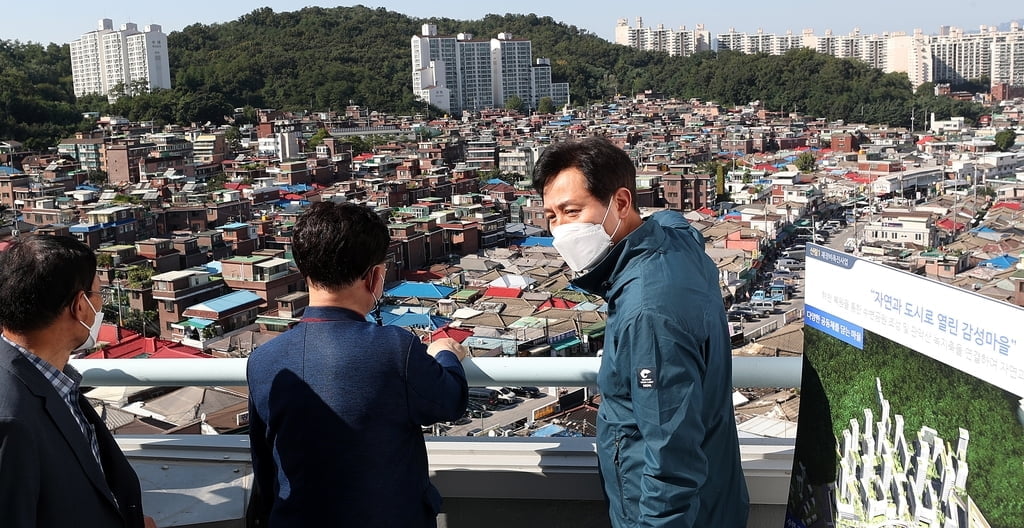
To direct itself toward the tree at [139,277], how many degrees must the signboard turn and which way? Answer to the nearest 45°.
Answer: approximately 90° to its right

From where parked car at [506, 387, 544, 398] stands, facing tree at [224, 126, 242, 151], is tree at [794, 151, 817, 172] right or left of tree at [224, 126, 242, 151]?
right

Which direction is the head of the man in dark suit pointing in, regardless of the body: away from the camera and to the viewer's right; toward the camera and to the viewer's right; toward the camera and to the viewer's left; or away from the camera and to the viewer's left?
away from the camera and to the viewer's right

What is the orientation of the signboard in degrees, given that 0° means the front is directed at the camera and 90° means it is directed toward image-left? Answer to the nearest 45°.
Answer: approximately 45°

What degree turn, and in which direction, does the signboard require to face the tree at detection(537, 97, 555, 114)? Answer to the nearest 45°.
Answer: approximately 135° to its right

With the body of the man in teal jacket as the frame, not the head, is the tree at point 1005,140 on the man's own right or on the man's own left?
on the man's own right

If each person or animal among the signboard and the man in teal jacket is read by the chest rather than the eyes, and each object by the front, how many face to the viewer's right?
0

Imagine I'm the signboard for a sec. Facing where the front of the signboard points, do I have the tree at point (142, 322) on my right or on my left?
on my right

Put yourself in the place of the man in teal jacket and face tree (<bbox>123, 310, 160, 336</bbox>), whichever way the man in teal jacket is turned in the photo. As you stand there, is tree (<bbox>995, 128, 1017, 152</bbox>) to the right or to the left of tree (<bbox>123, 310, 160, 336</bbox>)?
right

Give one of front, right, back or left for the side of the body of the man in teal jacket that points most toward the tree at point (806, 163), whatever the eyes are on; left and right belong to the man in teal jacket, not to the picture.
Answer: right

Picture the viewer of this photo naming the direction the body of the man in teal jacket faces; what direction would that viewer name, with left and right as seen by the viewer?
facing to the left of the viewer
